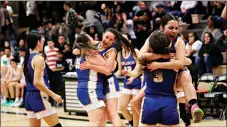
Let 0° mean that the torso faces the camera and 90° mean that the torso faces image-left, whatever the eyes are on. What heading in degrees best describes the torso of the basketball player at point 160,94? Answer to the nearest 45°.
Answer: approximately 180°

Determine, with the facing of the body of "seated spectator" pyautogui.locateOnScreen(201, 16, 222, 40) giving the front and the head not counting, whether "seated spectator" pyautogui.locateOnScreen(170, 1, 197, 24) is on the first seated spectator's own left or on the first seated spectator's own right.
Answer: on the first seated spectator's own right

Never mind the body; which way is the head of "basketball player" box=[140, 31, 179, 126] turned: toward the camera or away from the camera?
away from the camera

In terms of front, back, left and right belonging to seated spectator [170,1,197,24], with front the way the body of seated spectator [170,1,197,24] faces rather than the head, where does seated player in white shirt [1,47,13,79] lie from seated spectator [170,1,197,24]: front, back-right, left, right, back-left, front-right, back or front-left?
front-right

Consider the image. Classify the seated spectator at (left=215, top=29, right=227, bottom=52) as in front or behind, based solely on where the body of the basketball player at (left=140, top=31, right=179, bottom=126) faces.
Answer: in front
